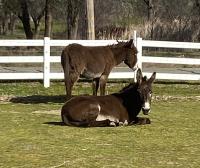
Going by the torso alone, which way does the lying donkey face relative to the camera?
to the viewer's right
